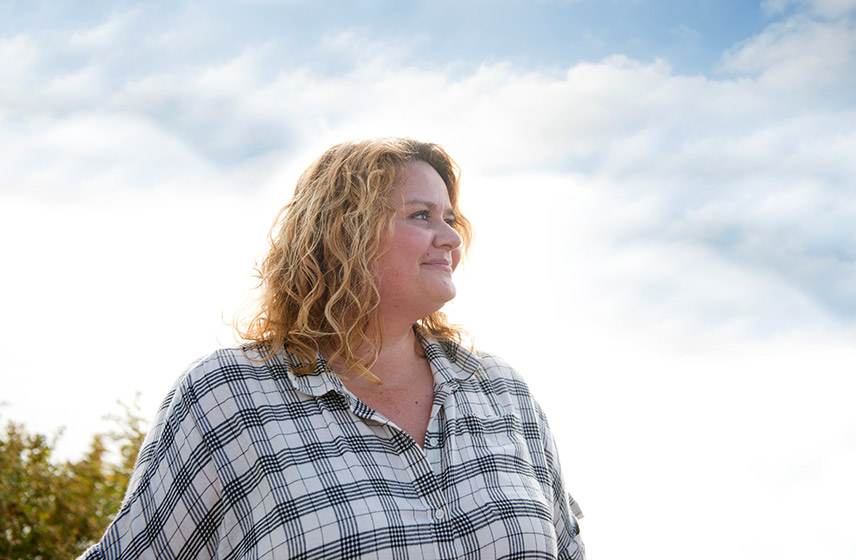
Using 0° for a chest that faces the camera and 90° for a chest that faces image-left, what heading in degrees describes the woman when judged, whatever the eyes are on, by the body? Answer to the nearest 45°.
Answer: approximately 315°

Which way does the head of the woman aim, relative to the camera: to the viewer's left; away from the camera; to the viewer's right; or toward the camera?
to the viewer's right

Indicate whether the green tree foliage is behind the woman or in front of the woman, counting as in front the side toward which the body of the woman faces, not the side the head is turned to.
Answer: behind
